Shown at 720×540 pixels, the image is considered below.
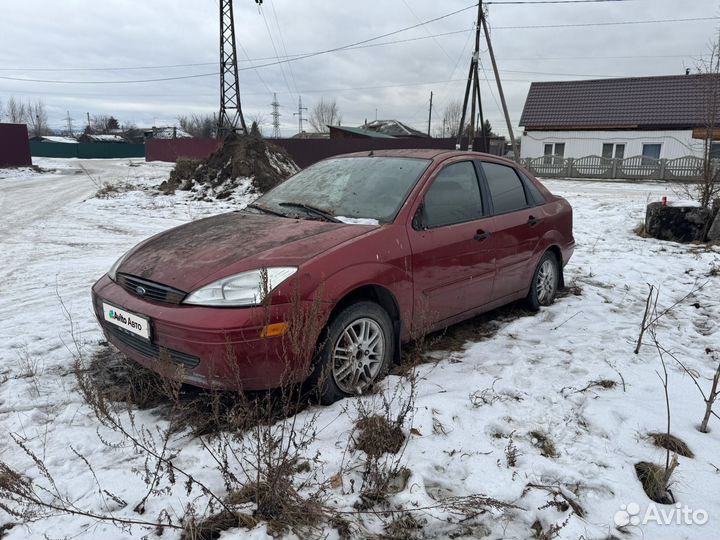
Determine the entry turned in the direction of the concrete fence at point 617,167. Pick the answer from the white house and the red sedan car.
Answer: the white house

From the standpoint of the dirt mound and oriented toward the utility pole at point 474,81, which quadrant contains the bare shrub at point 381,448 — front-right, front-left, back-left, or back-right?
back-right

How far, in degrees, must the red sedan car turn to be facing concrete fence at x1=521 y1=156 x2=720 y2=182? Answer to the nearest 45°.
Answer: approximately 180°

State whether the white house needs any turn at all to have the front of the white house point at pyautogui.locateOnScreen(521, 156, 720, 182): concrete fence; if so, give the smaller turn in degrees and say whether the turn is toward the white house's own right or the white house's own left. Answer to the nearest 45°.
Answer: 0° — it already faces it

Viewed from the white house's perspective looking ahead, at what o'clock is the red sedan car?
The red sedan car is roughly at 12 o'clock from the white house.

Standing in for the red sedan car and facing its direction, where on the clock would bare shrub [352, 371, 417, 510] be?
The bare shrub is roughly at 10 o'clock from the red sedan car.

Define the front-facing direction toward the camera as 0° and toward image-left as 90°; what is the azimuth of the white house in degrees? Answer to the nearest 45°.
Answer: approximately 0°

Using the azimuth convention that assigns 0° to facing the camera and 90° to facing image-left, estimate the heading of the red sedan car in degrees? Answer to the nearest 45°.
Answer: approximately 45°

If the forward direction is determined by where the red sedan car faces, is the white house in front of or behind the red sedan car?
behind

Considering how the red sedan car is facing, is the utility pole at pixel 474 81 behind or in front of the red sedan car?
behind
